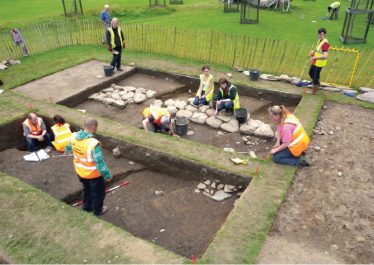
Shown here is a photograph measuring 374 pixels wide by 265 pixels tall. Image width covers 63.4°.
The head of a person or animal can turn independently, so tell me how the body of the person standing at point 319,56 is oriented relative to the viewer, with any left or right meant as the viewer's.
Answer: facing the viewer and to the left of the viewer

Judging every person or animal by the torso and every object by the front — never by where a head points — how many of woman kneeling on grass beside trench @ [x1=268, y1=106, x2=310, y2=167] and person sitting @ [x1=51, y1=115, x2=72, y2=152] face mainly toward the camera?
0

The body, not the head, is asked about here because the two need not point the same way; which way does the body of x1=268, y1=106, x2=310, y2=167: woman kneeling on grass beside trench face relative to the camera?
to the viewer's left

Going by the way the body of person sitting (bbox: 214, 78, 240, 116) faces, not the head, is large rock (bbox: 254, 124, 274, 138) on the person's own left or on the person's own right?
on the person's own left

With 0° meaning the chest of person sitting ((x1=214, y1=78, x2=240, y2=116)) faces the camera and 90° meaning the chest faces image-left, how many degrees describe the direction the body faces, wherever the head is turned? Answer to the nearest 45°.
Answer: approximately 45°

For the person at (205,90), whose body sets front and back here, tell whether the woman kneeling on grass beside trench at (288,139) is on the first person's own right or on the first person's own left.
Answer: on the first person's own left

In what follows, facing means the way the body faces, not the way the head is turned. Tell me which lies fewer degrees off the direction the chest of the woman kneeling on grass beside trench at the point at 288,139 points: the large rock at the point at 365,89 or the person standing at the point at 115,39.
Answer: the person standing

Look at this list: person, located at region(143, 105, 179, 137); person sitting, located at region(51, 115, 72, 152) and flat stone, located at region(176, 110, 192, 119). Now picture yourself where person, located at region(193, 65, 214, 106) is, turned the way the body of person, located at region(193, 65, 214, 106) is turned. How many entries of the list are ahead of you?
3

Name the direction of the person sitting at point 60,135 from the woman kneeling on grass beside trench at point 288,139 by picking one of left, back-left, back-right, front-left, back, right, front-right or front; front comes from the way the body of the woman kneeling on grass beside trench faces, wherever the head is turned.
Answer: front

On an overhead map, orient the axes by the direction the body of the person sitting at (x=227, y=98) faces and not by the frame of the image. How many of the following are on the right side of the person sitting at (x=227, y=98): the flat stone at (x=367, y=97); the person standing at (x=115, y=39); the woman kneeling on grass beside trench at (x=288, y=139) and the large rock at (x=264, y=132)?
1

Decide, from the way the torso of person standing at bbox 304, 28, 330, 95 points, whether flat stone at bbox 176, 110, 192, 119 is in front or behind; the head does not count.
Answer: in front

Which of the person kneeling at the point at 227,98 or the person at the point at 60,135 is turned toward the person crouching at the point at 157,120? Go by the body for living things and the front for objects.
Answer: the person kneeling at the point at 227,98

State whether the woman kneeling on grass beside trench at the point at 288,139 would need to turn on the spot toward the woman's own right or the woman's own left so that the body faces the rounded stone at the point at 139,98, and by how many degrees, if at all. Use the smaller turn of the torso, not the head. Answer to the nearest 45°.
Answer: approximately 45° to the woman's own right

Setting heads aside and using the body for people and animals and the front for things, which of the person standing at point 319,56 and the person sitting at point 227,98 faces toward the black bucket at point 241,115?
the person standing

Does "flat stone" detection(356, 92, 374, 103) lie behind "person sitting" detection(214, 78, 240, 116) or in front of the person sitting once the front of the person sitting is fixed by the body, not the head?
behind

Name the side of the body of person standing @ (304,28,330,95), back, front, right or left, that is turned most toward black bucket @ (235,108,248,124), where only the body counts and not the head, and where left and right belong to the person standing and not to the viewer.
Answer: front

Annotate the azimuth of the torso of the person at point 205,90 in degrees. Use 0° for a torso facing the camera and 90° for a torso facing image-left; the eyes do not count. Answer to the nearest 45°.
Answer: approximately 45°
